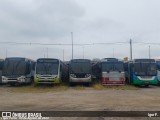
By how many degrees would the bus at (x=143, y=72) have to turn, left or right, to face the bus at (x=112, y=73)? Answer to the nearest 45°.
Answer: approximately 45° to its right

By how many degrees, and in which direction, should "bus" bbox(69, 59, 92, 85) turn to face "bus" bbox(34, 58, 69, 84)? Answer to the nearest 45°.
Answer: approximately 90° to its right

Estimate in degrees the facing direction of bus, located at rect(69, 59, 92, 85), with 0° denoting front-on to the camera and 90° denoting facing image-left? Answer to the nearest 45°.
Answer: approximately 0°

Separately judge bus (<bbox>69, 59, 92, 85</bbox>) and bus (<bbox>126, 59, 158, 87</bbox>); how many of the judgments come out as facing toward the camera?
2

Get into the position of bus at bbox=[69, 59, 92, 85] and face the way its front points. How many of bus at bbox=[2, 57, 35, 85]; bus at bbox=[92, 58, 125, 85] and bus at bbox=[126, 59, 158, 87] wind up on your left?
2

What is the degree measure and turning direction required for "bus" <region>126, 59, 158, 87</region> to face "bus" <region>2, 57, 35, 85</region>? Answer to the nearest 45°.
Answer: approximately 90° to its right

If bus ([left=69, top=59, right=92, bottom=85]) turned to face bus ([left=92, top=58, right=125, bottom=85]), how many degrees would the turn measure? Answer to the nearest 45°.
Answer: approximately 90° to its left

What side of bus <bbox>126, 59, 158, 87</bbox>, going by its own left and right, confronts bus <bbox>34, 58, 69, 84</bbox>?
right

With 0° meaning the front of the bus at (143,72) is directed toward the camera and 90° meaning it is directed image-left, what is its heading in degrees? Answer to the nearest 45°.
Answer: approximately 0°

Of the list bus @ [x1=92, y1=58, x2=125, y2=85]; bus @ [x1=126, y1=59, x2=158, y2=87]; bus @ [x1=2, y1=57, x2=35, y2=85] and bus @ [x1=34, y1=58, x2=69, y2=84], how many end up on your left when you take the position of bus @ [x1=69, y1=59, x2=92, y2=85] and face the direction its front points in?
2

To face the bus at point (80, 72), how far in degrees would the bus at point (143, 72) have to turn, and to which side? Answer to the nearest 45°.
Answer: approximately 90° to its right
